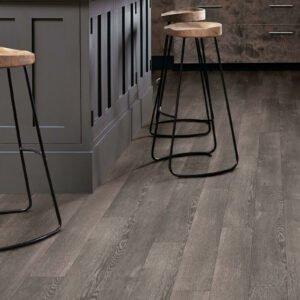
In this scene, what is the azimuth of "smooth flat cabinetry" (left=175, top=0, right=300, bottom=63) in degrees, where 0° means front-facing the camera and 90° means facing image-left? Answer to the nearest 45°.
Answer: approximately 0°

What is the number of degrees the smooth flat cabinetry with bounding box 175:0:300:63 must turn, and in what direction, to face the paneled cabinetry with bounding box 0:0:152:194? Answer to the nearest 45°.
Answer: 0° — it already faces it
